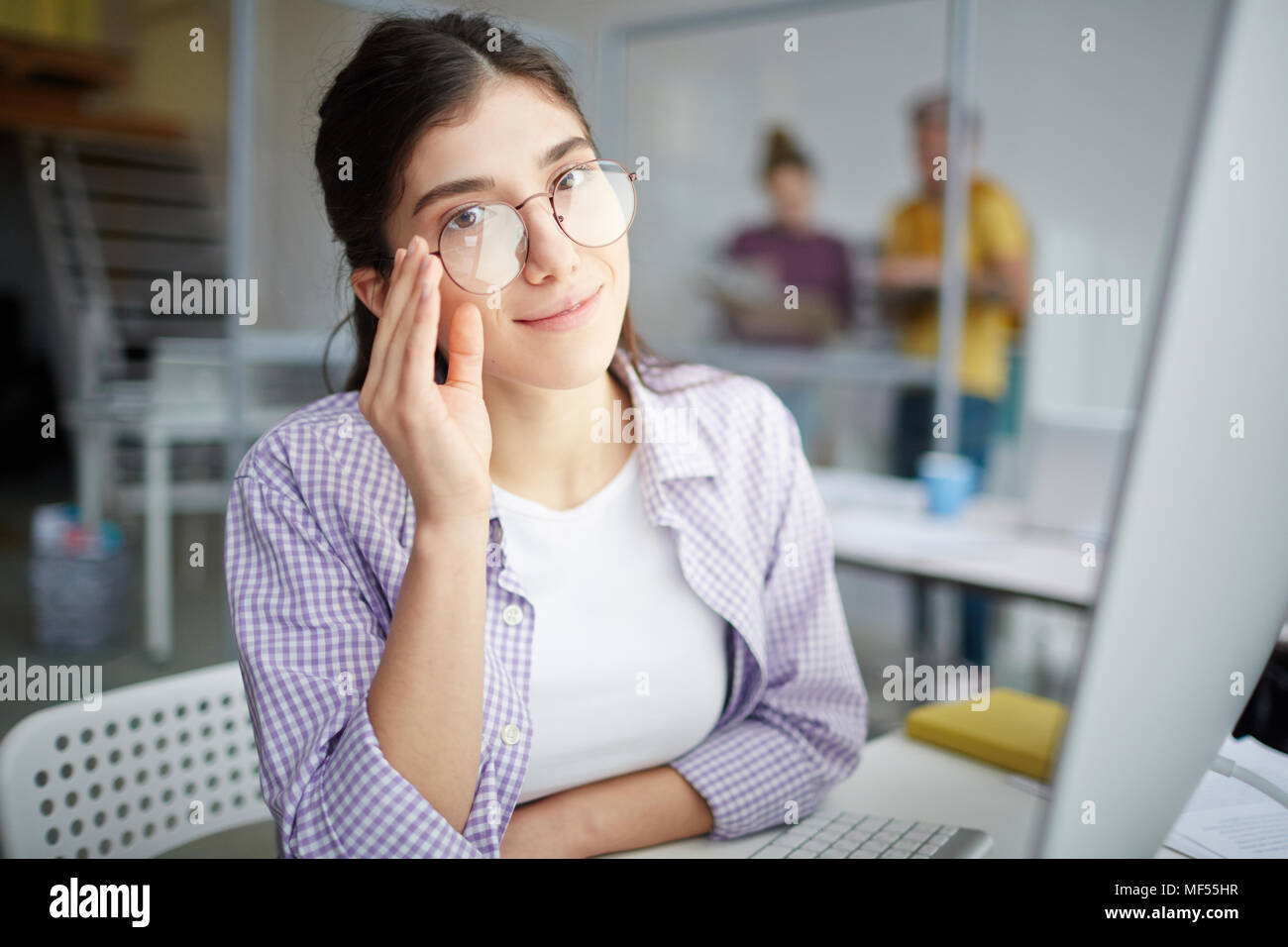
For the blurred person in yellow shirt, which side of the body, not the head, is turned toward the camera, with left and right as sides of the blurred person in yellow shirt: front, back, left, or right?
front

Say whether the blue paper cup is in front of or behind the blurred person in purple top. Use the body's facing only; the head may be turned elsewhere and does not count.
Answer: in front

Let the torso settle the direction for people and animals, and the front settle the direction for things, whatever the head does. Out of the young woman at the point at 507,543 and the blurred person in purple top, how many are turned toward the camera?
2

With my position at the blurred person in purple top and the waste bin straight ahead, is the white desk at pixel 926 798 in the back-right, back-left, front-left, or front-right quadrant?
front-left

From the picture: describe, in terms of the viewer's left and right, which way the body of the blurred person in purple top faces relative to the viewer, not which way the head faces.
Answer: facing the viewer

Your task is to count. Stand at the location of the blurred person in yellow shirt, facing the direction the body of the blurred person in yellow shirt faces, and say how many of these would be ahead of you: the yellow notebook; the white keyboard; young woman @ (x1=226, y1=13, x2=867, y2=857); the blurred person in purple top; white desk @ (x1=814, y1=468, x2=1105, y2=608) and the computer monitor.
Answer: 5

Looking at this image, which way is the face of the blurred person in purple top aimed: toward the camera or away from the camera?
toward the camera

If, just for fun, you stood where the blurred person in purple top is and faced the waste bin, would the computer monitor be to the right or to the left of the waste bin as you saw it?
left

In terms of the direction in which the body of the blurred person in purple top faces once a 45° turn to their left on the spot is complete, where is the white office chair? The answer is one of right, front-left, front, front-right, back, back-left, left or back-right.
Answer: front-right

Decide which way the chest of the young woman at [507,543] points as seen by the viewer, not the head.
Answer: toward the camera

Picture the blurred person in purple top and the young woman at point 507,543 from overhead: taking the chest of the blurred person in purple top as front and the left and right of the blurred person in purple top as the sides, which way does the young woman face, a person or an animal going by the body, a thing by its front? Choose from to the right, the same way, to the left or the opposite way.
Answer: the same way

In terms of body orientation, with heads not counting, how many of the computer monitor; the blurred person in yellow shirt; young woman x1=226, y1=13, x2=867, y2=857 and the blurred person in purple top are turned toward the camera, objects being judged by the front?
3

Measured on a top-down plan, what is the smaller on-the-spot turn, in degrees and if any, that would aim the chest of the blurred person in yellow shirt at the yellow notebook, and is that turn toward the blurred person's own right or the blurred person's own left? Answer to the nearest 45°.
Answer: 0° — they already face it

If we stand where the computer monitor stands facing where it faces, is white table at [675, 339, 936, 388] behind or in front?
in front

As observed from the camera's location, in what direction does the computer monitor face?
facing away from the viewer and to the left of the viewer

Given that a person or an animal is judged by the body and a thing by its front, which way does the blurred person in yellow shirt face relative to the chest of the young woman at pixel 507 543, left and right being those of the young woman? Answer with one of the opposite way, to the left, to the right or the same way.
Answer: the same way

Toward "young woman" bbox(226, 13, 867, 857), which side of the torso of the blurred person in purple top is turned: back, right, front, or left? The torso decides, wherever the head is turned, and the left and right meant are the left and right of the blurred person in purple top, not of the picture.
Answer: front
